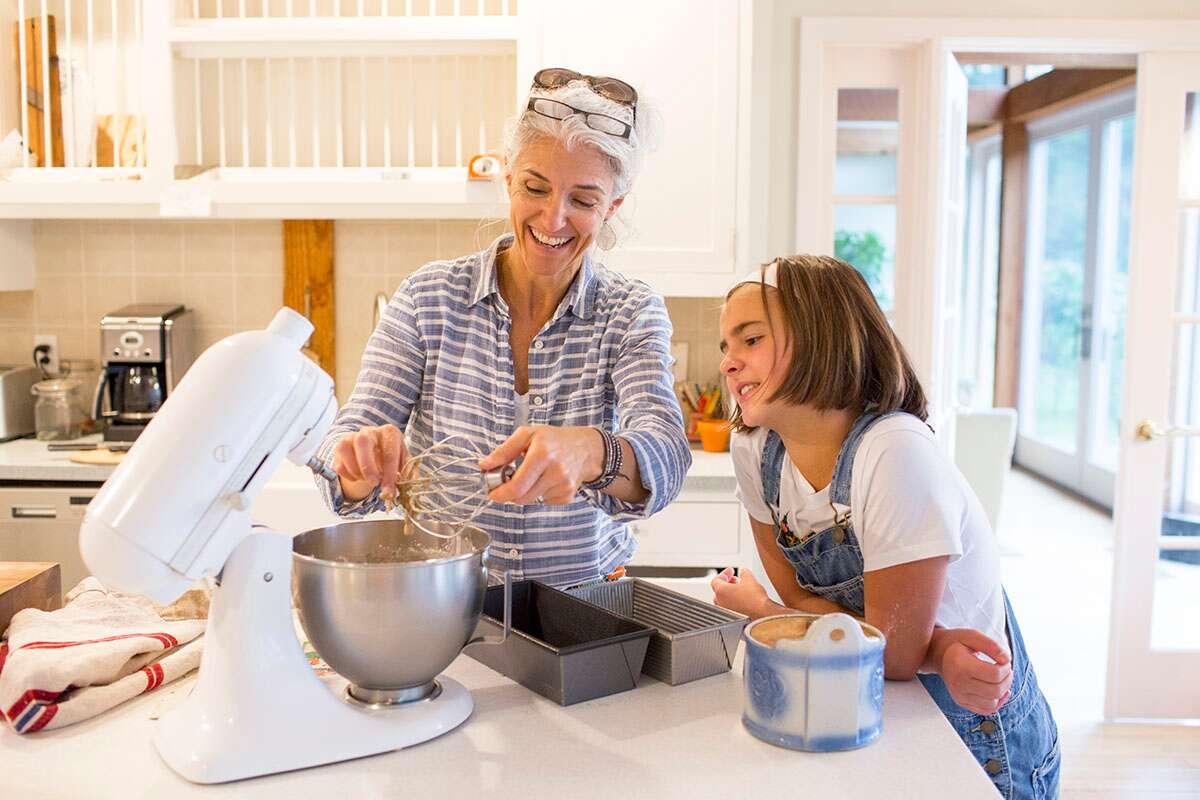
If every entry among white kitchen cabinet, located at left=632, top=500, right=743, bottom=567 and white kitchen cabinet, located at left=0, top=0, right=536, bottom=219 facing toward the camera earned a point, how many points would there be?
2

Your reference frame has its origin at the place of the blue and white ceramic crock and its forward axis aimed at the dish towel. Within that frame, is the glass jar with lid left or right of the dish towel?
right

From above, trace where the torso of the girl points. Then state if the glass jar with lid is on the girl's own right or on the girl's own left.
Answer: on the girl's own right

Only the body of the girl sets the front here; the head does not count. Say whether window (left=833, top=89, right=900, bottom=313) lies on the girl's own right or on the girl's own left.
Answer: on the girl's own right

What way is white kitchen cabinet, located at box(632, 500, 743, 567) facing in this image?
toward the camera

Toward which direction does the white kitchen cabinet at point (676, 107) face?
toward the camera

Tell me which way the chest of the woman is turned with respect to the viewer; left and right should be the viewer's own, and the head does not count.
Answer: facing the viewer

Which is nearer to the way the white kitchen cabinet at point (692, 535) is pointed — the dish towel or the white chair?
the dish towel

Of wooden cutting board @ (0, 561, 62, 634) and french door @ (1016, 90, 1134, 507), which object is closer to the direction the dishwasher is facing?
the wooden cutting board

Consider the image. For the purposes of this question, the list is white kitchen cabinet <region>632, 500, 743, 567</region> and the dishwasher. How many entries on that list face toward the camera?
2

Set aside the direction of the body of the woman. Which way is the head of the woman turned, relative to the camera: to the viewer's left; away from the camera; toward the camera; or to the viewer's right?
toward the camera

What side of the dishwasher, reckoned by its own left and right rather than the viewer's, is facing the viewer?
front

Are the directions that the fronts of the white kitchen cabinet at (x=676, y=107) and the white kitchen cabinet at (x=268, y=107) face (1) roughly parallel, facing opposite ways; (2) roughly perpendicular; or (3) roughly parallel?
roughly parallel

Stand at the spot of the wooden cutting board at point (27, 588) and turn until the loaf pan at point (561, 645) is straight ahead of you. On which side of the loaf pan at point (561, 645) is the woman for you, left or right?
left

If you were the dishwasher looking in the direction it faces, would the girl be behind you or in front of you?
in front

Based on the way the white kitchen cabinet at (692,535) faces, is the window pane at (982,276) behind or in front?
behind
